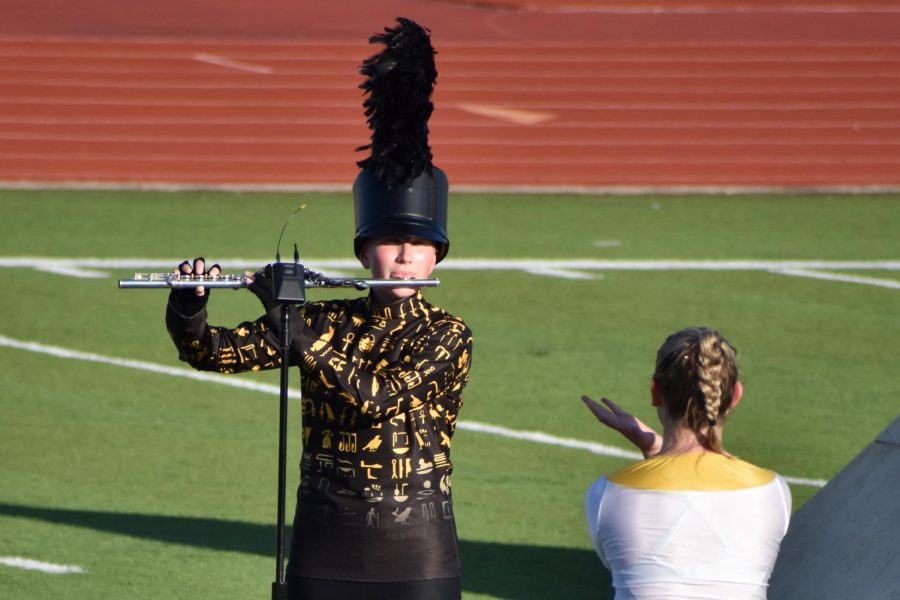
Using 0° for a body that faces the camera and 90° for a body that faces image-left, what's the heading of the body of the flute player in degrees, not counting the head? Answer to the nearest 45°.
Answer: approximately 0°
